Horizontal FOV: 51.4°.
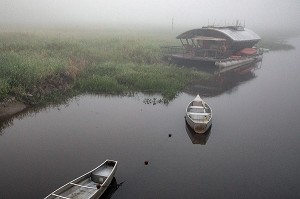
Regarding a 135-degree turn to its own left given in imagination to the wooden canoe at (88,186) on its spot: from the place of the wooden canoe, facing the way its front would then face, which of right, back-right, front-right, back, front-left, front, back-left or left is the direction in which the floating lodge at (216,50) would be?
back-right

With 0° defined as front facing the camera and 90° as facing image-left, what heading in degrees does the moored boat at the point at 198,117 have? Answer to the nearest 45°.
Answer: approximately 180°

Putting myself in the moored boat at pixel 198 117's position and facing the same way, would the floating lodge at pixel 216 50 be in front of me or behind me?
in front

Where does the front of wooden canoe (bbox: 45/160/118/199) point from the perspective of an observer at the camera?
facing away from the viewer and to the right of the viewer

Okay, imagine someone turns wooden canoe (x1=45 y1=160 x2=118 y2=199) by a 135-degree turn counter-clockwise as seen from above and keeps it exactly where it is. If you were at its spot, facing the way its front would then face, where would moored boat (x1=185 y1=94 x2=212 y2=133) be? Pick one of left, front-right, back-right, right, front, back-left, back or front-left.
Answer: back-right
